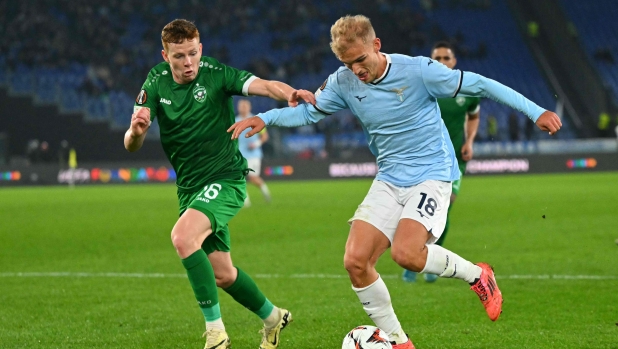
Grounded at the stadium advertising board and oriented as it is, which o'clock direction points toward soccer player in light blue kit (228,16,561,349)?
The soccer player in light blue kit is roughly at 12 o'clock from the stadium advertising board.

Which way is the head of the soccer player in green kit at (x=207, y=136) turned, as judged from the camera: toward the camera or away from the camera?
toward the camera

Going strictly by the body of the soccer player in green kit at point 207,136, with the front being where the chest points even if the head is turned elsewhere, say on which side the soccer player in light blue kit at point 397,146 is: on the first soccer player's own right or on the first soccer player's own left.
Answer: on the first soccer player's own left

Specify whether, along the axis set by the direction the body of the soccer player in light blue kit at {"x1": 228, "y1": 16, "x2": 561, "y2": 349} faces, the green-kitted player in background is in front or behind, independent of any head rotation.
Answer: behind

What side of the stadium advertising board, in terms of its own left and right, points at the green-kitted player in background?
front

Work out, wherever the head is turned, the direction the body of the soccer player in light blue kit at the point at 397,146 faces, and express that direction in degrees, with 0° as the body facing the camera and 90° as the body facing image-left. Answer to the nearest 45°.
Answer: approximately 45°

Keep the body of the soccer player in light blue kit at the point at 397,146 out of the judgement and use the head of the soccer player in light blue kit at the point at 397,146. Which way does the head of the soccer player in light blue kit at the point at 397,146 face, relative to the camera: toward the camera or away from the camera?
toward the camera

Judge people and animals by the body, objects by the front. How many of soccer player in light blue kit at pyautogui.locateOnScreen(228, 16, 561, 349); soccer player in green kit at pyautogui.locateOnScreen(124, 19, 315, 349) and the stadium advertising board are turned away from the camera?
0

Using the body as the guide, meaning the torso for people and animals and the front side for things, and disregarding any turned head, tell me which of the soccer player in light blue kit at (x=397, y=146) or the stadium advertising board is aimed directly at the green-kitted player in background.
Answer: the stadium advertising board

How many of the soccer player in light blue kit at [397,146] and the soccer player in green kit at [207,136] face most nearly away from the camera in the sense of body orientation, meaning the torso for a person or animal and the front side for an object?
0

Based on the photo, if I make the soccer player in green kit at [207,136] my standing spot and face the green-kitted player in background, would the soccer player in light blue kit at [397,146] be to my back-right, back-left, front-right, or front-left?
front-right

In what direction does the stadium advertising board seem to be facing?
toward the camera

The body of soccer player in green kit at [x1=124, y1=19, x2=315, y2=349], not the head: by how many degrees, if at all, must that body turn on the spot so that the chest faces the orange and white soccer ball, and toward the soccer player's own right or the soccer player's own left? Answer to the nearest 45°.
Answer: approximately 90° to the soccer player's own left

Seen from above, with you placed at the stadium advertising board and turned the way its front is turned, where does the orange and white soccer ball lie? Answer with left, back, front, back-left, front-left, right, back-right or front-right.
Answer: front

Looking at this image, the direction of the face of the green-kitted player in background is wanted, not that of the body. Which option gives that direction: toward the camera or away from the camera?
toward the camera
